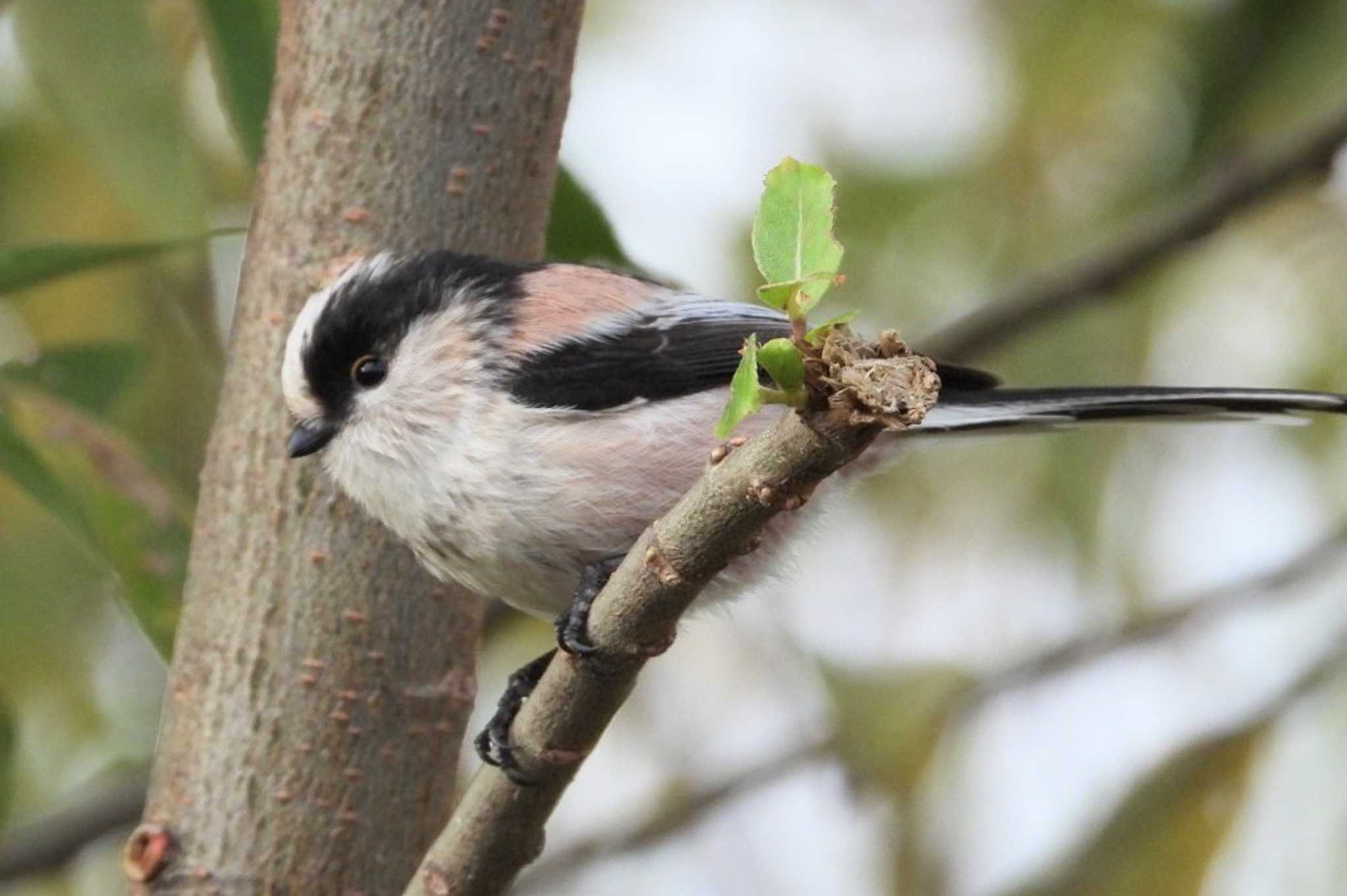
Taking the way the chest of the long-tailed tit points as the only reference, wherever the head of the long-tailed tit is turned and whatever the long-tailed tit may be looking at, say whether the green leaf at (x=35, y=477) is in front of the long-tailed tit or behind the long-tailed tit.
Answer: in front

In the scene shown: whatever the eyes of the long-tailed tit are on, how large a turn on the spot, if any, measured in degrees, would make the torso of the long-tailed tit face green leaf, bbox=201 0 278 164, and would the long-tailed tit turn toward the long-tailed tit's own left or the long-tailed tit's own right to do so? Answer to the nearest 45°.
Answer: approximately 45° to the long-tailed tit's own right

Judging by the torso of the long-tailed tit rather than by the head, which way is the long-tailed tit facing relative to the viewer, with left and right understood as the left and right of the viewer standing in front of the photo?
facing to the left of the viewer

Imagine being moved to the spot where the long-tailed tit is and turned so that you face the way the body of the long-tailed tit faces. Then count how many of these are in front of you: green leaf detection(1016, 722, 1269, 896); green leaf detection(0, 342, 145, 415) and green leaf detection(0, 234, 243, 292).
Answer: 2

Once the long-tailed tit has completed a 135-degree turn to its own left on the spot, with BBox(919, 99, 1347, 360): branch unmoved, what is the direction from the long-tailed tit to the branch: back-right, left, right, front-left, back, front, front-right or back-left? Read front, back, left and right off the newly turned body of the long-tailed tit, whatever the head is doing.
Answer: left
